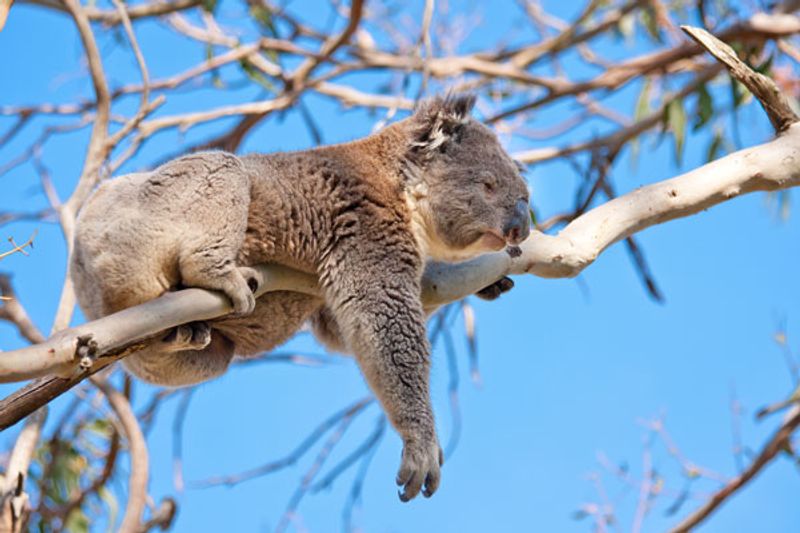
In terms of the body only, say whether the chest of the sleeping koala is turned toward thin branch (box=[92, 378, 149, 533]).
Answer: no

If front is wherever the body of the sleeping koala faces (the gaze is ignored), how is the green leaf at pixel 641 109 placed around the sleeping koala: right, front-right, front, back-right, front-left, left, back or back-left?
front-left

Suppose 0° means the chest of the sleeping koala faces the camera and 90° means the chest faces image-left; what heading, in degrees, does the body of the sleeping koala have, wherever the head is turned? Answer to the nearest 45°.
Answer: approximately 270°

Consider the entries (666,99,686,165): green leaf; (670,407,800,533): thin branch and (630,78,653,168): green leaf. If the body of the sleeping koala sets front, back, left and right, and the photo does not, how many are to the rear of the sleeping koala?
0

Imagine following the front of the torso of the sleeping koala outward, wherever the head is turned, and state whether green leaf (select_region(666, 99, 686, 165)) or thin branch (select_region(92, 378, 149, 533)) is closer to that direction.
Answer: the green leaf

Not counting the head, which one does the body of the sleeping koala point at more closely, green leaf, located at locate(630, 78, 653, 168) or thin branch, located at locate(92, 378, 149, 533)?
the green leaf
